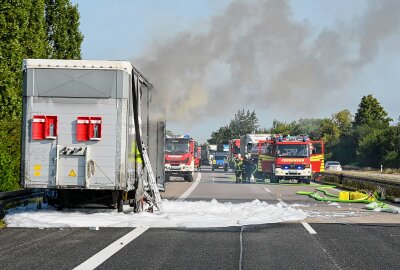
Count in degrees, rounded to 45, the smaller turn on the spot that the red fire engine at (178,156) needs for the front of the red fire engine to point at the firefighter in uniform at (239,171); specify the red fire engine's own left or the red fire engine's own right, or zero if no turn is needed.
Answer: approximately 90° to the red fire engine's own left

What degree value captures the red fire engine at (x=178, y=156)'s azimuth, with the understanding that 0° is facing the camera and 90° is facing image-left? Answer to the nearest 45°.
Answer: approximately 0°

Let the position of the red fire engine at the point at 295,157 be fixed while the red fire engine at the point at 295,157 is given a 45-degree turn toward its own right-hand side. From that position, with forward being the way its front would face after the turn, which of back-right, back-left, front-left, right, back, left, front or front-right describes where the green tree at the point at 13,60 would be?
front

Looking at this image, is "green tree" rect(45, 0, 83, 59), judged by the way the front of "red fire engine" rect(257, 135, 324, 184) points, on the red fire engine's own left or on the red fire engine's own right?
on the red fire engine's own right

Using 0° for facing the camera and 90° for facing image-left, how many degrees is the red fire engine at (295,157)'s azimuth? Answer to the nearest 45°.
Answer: approximately 0°

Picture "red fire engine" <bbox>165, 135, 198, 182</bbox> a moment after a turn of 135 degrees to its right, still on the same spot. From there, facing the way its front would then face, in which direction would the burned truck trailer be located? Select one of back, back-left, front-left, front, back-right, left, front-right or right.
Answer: back-left

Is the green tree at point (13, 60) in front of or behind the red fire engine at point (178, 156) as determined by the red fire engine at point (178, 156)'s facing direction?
in front

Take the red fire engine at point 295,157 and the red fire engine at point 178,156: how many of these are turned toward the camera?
2

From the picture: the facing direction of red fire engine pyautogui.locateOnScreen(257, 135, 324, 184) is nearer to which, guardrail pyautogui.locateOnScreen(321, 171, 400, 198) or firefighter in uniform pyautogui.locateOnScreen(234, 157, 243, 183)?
the guardrail
